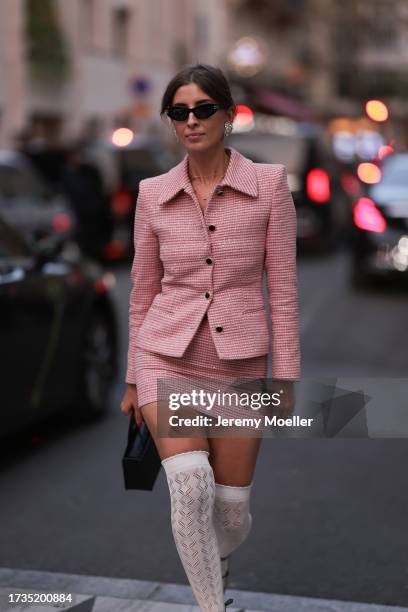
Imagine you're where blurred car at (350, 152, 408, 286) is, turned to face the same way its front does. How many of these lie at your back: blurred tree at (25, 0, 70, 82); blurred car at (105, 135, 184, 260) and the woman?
1

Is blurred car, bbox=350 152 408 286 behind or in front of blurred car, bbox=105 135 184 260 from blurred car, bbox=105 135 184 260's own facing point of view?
behind

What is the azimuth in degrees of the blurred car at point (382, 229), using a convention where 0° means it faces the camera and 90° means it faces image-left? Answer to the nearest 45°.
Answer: approximately 180°

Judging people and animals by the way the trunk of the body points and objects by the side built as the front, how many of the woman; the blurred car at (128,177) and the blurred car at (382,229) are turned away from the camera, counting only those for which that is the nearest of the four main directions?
2

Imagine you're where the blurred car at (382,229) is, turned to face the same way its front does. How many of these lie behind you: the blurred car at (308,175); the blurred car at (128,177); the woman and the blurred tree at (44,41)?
1

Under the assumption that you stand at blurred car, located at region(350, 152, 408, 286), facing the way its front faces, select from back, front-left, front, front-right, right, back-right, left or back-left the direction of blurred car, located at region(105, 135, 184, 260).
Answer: front-left

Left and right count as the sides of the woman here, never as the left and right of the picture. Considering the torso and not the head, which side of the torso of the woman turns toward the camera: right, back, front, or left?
front

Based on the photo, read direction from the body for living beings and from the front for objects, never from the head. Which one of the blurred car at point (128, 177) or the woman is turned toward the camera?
the woman

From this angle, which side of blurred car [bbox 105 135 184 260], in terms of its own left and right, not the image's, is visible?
back

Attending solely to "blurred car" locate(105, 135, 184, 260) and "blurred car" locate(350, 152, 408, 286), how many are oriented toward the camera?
0

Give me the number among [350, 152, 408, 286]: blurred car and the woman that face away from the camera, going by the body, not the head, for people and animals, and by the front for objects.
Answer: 1

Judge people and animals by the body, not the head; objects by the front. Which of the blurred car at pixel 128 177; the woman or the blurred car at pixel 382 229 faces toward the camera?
the woman

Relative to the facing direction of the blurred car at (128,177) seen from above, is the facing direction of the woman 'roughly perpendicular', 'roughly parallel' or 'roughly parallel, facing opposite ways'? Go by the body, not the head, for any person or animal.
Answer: roughly parallel, facing opposite ways

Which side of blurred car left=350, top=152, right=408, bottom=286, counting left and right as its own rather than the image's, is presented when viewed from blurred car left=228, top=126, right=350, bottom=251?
front

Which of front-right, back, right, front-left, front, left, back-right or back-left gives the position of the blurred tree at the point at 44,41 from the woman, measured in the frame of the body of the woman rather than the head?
back

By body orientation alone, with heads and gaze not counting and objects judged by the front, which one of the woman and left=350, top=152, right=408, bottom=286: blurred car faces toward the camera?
the woman

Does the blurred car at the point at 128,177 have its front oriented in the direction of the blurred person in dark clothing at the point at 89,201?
no

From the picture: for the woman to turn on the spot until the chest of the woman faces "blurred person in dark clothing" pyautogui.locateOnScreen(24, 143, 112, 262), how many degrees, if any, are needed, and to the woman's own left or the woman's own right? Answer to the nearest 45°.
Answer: approximately 180°

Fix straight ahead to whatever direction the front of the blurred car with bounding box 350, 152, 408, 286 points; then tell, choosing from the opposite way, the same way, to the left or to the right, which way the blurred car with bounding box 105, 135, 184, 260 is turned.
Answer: the same way
